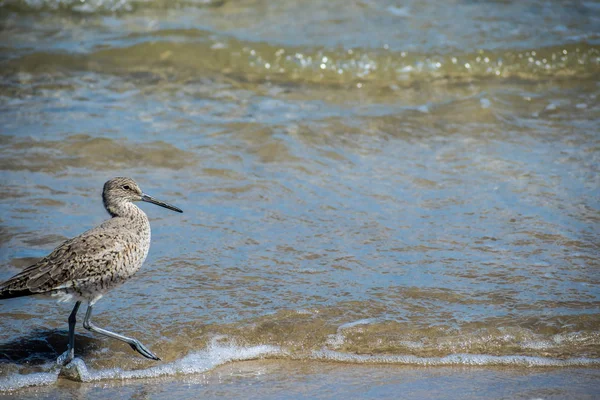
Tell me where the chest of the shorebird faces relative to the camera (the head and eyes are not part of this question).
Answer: to the viewer's right
